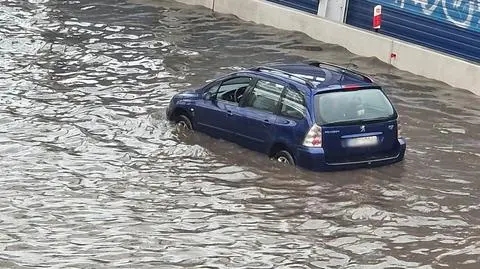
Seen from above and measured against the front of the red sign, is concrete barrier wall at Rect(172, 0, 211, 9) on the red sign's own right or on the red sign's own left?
on the red sign's own right

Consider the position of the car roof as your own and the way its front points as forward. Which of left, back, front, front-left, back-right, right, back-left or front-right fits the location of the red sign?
front-right

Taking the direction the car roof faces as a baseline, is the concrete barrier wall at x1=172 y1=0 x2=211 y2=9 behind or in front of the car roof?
in front

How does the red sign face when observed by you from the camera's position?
facing the viewer and to the left of the viewer

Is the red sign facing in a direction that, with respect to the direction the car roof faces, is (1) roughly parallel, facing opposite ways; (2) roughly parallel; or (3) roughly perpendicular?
roughly perpendicular

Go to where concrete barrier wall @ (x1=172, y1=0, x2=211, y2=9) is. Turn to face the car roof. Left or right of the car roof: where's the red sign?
left

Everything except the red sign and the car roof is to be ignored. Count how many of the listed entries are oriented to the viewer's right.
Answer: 0

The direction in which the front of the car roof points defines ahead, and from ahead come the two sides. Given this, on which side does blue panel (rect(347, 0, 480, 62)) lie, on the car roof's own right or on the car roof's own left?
on the car roof's own right

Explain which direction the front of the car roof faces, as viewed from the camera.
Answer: facing away from the viewer and to the left of the viewer
